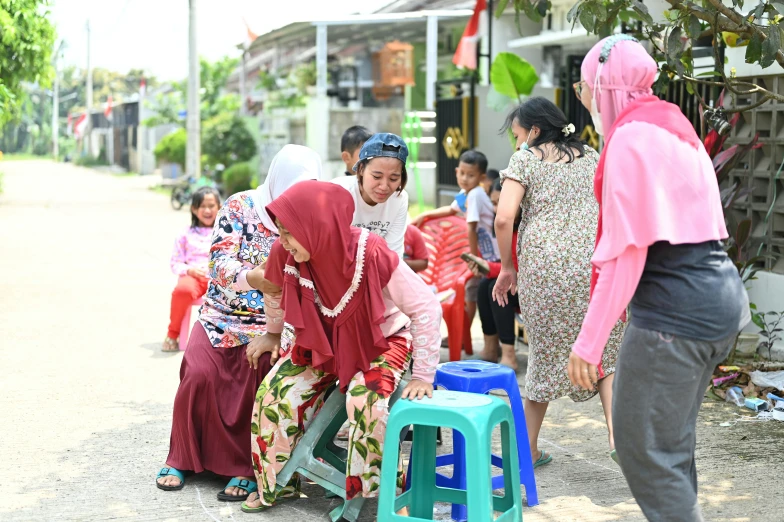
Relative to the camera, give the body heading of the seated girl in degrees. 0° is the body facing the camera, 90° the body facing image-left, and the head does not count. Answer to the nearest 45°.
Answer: approximately 45°

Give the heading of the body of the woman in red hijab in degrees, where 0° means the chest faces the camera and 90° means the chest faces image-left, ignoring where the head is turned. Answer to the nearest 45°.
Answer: approximately 45°

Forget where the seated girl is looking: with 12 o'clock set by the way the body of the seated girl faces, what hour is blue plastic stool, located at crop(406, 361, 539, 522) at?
The blue plastic stool is roughly at 10 o'clock from the seated girl.

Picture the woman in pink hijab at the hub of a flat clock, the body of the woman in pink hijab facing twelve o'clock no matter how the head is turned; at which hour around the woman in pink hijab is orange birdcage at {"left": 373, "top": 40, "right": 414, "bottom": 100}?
The orange birdcage is roughly at 1 o'clock from the woman in pink hijab.

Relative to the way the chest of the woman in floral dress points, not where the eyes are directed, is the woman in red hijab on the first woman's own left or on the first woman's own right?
on the first woman's own left

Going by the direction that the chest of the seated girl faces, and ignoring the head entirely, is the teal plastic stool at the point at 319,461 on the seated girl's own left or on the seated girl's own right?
on the seated girl's own left

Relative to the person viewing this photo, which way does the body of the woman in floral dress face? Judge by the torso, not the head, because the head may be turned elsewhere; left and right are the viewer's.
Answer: facing away from the viewer and to the left of the viewer
